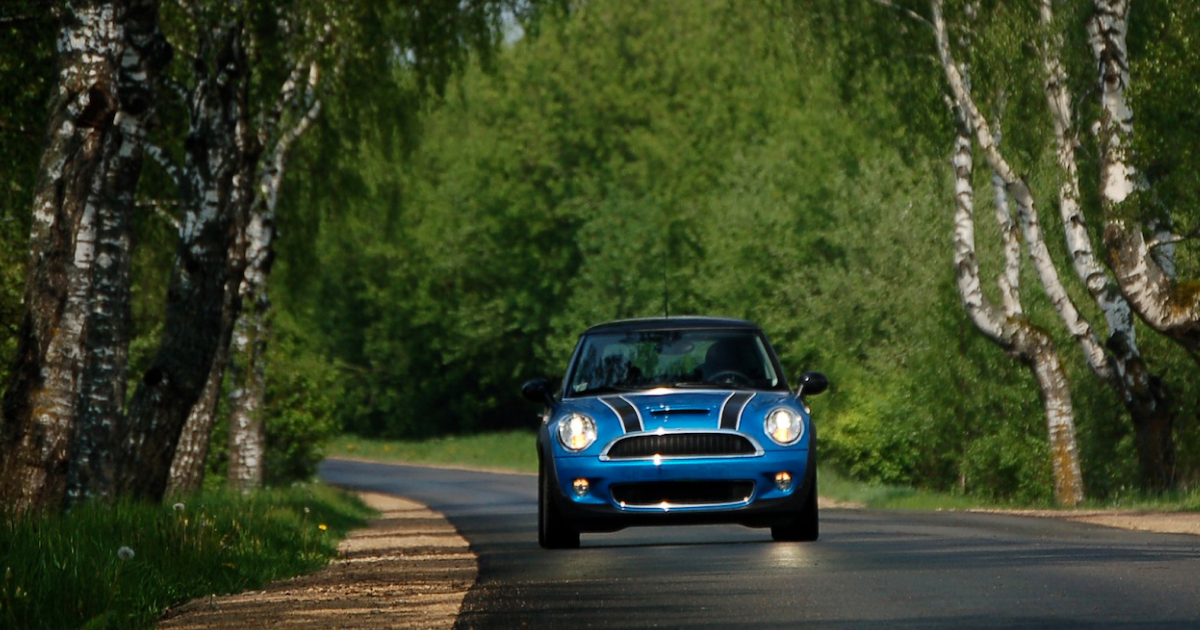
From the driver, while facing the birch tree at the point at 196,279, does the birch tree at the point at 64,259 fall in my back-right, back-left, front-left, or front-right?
front-left

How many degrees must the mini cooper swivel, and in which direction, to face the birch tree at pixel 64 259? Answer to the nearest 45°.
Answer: approximately 90° to its right

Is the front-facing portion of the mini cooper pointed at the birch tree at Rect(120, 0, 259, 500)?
no

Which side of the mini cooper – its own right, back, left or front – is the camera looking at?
front
